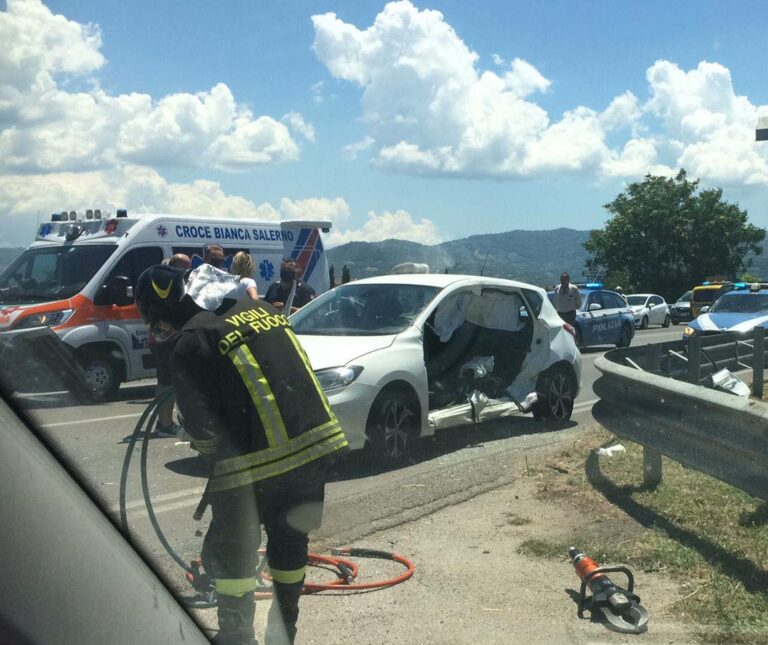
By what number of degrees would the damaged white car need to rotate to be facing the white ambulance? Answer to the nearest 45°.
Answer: approximately 90° to its right

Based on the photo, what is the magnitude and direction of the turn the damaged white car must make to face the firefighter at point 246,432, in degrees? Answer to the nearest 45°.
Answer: approximately 45° to its left

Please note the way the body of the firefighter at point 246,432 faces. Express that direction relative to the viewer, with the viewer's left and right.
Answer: facing away from the viewer and to the left of the viewer

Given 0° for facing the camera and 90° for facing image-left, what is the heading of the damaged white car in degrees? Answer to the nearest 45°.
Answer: approximately 45°
